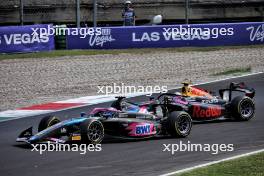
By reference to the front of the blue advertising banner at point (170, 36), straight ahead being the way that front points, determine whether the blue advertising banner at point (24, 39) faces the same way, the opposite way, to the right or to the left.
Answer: the same way

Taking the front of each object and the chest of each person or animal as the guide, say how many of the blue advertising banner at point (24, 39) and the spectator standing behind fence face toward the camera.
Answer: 2

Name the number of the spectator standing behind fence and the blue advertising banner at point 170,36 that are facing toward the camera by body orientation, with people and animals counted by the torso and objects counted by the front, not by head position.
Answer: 2

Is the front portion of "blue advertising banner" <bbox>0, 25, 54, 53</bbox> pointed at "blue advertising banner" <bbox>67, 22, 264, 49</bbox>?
no

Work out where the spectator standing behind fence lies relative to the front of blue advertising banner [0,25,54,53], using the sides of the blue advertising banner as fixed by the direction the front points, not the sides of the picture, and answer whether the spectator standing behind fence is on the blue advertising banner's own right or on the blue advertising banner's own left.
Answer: on the blue advertising banner's own left

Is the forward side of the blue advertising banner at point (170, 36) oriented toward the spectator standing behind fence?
no

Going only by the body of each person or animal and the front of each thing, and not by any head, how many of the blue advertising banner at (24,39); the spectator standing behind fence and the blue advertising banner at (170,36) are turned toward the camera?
3

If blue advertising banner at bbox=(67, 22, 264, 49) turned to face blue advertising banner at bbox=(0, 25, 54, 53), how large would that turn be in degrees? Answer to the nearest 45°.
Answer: approximately 90° to its right

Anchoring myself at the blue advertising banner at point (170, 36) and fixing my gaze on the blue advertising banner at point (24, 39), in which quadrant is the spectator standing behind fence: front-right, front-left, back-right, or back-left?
front-right

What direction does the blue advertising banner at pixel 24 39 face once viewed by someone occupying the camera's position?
facing the viewer

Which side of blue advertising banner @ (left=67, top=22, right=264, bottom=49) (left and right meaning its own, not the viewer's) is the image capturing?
front

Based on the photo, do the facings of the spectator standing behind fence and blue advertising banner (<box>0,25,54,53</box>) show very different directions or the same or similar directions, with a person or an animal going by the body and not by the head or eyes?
same or similar directions

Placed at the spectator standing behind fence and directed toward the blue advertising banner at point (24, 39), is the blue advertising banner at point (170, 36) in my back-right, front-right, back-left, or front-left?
back-left
